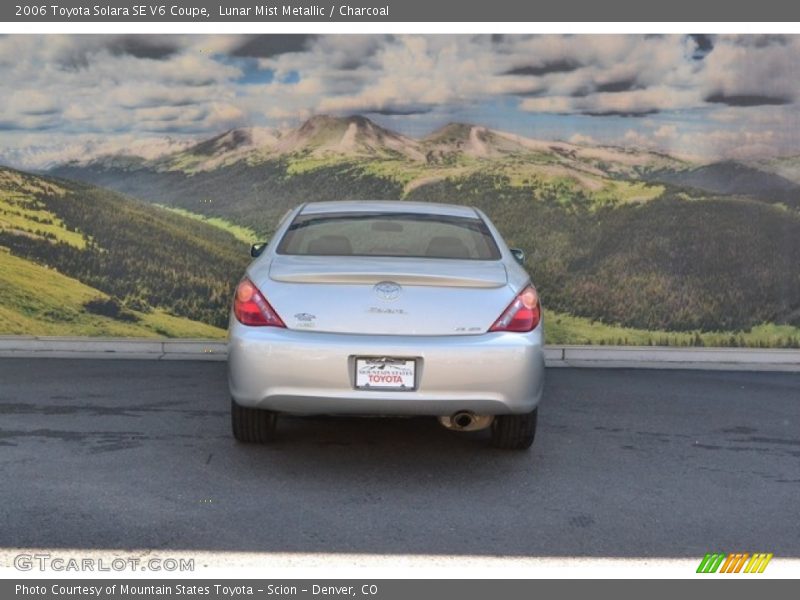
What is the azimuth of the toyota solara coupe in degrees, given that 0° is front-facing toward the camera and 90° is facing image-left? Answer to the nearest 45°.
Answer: approximately 180°
